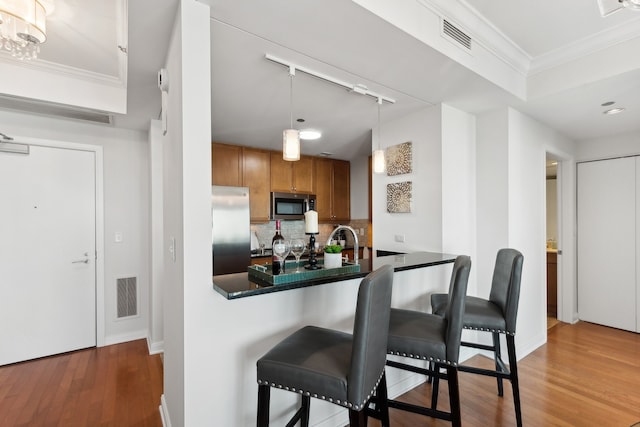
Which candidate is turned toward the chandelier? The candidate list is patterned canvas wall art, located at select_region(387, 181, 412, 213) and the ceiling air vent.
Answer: the patterned canvas wall art

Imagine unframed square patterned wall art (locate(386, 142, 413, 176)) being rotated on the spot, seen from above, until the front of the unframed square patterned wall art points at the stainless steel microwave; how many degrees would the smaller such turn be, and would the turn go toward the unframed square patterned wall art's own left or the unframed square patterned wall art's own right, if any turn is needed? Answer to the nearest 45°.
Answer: approximately 90° to the unframed square patterned wall art's own right

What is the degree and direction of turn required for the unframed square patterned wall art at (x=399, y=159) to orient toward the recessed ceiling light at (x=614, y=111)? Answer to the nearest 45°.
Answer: approximately 135° to its left

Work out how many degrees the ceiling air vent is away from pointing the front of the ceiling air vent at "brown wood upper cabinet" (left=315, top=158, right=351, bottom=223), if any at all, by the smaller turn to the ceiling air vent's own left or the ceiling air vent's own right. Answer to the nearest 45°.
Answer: approximately 180°

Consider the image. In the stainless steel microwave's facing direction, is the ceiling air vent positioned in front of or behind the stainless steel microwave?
in front

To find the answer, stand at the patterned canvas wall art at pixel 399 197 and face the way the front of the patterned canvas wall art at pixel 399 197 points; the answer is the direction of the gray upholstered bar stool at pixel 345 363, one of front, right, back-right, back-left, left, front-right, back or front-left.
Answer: front-left

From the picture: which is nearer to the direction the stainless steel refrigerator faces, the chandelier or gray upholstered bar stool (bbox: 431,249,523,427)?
the gray upholstered bar stool

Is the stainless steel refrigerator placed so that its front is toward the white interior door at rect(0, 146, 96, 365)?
no

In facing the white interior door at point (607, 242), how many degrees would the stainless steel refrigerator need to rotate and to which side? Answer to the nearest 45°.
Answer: approximately 45° to its left

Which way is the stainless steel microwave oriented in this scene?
toward the camera

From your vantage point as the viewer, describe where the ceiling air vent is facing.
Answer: facing the viewer and to the right of the viewer

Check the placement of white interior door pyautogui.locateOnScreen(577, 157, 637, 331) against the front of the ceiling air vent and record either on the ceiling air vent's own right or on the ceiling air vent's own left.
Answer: on the ceiling air vent's own left

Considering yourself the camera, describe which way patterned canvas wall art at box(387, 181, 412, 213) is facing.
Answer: facing the viewer and to the left of the viewer

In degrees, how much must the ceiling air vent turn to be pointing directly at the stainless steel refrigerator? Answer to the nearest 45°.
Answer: approximately 135° to its right
